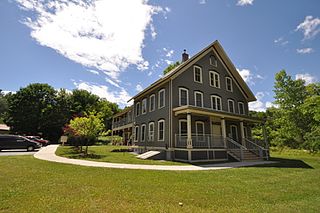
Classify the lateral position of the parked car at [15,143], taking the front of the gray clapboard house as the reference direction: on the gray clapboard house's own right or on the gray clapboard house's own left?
on the gray clapboard house's own right

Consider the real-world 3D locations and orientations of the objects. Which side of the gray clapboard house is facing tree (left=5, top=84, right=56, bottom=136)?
back

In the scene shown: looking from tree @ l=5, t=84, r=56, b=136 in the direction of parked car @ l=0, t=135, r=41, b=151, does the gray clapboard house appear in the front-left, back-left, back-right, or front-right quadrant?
front-left

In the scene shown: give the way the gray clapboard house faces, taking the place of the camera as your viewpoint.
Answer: facing the viewer and to the right of the viewer
